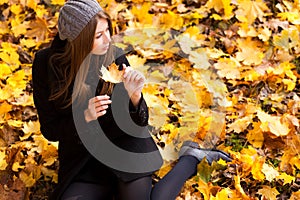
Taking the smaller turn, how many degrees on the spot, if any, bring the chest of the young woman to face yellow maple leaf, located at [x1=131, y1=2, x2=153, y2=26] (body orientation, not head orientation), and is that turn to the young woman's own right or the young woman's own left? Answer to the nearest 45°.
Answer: approximately 135° to the young woman's own left

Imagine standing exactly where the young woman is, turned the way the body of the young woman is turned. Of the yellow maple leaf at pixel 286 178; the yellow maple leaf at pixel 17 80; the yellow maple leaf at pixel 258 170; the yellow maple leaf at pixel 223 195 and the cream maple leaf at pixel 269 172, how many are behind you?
1

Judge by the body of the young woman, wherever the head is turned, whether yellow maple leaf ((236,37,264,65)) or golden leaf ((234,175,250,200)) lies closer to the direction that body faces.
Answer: the golden leaf

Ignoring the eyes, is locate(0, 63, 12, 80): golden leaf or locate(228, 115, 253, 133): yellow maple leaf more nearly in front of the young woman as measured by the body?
the yellow maple leaf

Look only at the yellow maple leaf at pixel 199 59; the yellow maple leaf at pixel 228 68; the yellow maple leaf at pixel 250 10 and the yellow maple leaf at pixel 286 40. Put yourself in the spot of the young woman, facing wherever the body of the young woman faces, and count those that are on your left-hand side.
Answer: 4

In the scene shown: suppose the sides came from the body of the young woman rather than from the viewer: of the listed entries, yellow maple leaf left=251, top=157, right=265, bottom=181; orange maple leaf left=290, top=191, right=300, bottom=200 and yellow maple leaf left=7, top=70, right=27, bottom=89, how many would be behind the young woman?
1

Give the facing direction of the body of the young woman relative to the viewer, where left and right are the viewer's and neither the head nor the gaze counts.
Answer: facing the viewer and to the right of the viewer

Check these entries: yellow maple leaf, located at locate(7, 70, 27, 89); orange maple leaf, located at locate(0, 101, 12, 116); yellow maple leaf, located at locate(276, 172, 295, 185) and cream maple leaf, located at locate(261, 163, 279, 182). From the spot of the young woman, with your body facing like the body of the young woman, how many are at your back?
2

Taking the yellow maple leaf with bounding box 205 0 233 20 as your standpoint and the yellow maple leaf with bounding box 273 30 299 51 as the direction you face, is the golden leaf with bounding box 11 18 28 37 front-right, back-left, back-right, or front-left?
back-right

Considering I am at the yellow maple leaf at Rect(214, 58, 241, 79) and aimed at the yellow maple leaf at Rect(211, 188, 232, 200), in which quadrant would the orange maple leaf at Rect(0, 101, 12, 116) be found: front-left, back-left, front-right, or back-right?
front-right

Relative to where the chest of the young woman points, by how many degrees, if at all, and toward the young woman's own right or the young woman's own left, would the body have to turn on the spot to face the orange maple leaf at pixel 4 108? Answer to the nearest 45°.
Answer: approximately 180°

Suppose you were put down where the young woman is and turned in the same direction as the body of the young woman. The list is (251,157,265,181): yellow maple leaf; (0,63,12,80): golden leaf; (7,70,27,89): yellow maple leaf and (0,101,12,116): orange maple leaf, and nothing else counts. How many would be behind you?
3

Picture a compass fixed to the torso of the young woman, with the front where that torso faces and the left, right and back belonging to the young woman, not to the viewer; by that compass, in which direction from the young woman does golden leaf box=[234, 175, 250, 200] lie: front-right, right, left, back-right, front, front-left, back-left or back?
front-left
